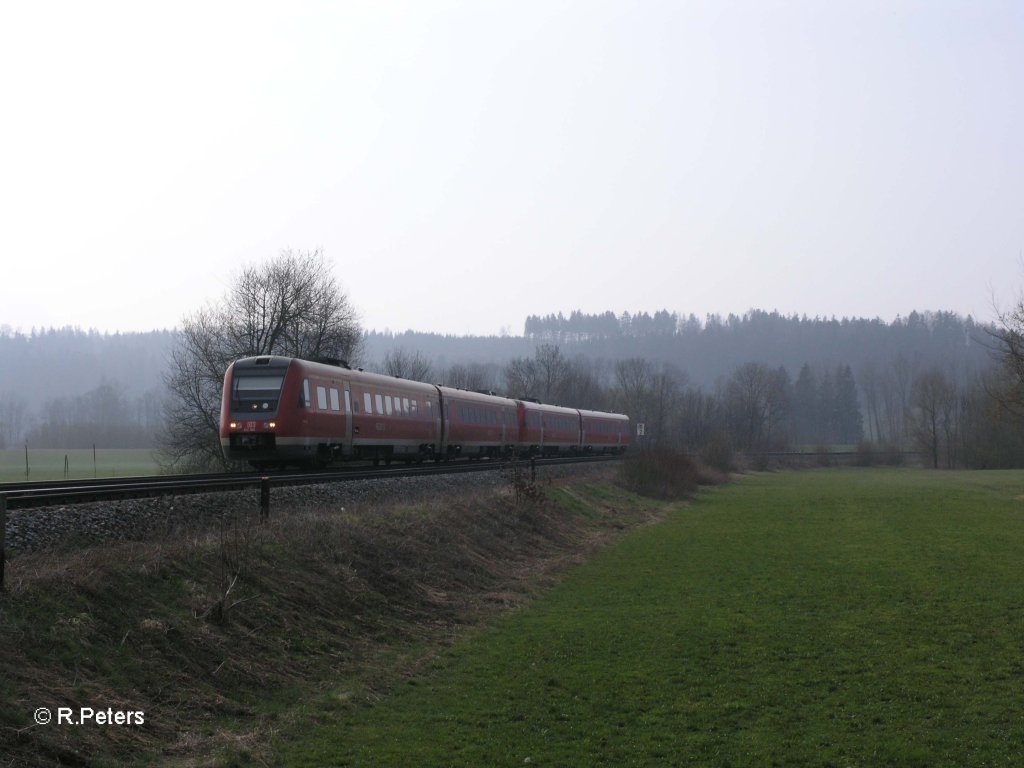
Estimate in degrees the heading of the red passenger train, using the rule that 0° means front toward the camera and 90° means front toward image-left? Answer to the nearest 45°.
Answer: approximately 45°

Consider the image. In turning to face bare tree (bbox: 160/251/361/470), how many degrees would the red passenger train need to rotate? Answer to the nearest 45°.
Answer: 0° — it already faces it

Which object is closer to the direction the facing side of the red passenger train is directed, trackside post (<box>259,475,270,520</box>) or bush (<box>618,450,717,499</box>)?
the trackside post

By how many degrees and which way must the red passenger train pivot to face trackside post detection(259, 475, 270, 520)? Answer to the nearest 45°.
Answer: approximately 45° to its left

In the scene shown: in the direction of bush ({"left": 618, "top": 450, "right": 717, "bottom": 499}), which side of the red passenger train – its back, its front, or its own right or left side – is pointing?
back

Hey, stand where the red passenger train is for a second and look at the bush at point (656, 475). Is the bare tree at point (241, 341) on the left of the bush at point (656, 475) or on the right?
left
